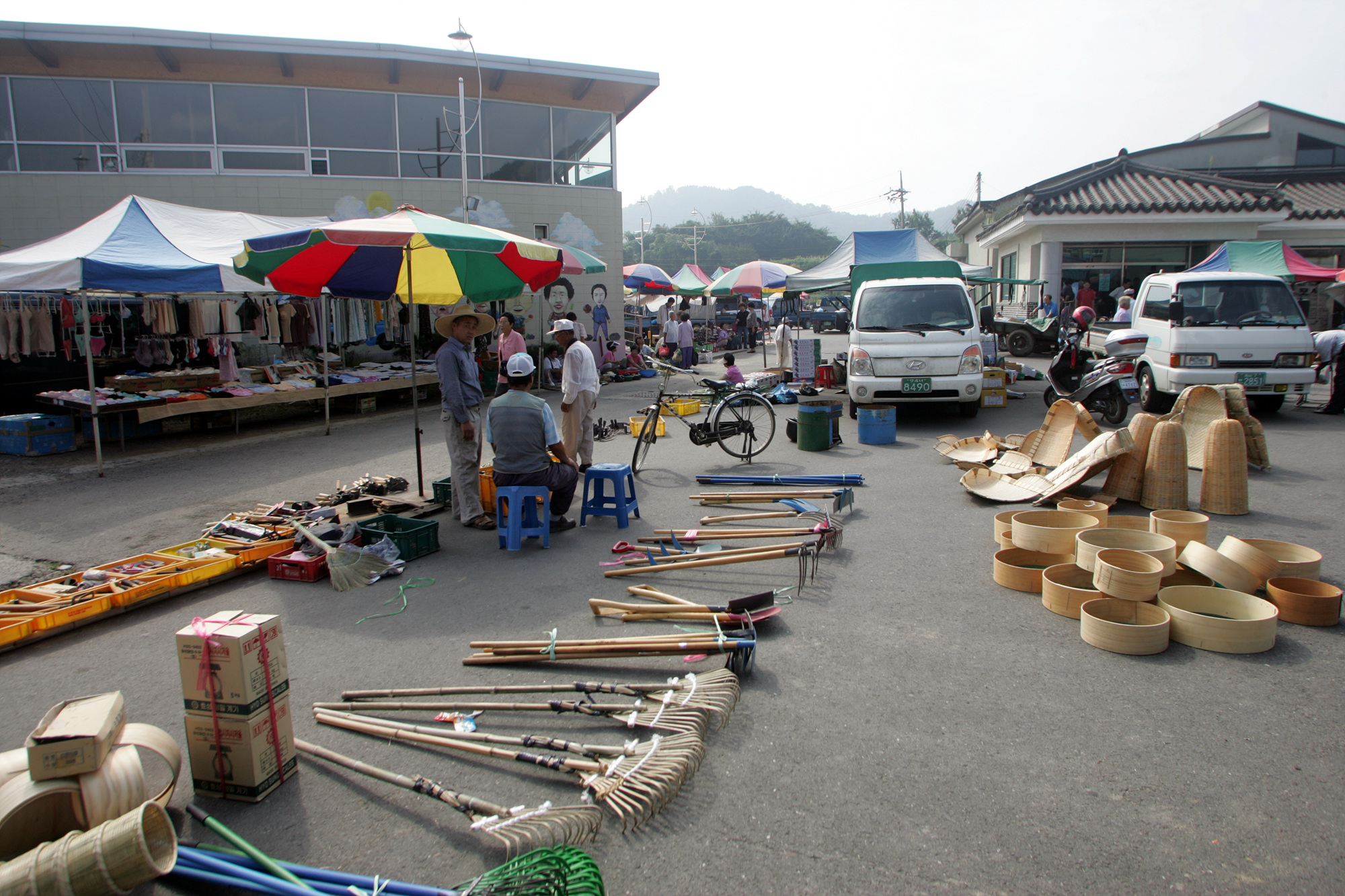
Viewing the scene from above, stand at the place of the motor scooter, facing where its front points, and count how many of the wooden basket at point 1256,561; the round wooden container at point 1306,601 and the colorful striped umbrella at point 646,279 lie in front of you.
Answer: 1

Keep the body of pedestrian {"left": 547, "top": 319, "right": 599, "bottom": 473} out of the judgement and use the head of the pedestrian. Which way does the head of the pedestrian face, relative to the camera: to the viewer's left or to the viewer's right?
to the viewer's left

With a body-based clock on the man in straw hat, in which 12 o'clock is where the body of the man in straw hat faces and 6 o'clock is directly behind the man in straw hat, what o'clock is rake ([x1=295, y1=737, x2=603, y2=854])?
The rake is roughly at 3 o'clock from the man in straw hat.

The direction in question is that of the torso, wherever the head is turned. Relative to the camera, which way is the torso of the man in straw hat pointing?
to the viewer's right

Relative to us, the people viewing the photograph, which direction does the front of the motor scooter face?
facing away from the viewer and to the left of the viewer

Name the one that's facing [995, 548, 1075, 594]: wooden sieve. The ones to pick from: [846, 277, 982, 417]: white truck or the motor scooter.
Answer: the white truck

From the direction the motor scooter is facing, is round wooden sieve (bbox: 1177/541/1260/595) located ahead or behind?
behind

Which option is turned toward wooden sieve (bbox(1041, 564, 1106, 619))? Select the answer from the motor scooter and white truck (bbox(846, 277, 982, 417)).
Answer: the white truck

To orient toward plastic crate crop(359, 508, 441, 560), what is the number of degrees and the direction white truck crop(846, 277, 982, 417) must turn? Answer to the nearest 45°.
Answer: approximately 45° to its right

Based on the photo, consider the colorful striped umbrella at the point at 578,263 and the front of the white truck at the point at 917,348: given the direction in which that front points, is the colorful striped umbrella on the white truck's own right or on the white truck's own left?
on the white truck's own right
